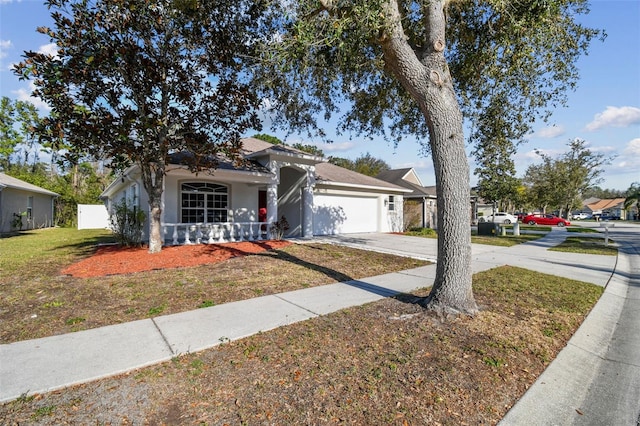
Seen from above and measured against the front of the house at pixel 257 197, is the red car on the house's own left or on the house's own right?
on the house's own left

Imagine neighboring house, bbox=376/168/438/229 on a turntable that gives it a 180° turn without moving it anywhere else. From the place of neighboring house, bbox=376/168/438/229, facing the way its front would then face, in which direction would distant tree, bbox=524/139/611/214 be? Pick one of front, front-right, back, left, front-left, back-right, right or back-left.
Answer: right

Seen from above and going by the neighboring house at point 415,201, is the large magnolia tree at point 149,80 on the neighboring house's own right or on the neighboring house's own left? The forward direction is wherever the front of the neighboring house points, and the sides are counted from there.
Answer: on the neighboring house's own right

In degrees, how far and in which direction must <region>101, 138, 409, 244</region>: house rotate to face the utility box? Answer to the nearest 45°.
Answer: approximately 45° to its left

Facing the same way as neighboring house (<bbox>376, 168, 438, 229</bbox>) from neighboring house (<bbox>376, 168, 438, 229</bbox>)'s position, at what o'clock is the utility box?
The utility box is roughly at 12 o'clock from the neighboring house.

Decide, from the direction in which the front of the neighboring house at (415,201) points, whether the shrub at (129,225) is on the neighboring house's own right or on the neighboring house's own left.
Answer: on the neighboring house's own right

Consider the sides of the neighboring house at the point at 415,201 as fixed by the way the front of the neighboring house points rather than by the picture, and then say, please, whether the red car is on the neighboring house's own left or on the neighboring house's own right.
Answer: on the neighboring house's own left

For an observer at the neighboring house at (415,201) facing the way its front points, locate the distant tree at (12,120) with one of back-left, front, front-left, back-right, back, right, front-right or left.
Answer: back-right
